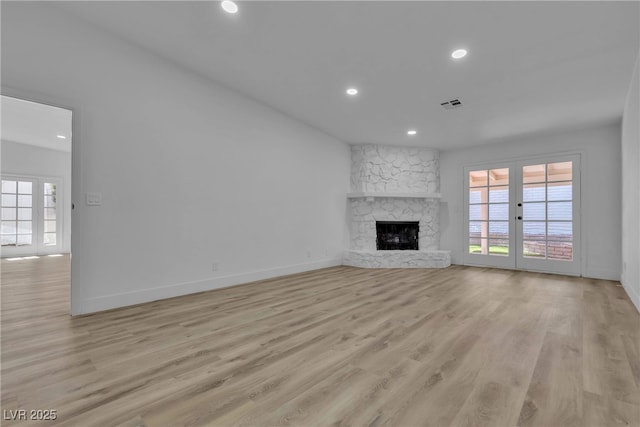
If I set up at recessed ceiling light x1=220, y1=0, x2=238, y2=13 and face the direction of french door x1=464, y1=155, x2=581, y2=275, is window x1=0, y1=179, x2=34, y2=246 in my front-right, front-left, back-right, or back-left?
back-left

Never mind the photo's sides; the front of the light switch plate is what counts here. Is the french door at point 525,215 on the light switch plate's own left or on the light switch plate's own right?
on the light switch plate's own left

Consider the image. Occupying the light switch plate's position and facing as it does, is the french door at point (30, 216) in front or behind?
behind

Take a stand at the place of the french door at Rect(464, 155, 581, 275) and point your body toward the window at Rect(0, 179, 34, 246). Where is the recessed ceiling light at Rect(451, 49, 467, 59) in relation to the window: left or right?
left

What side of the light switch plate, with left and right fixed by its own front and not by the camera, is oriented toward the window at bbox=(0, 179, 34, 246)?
back
